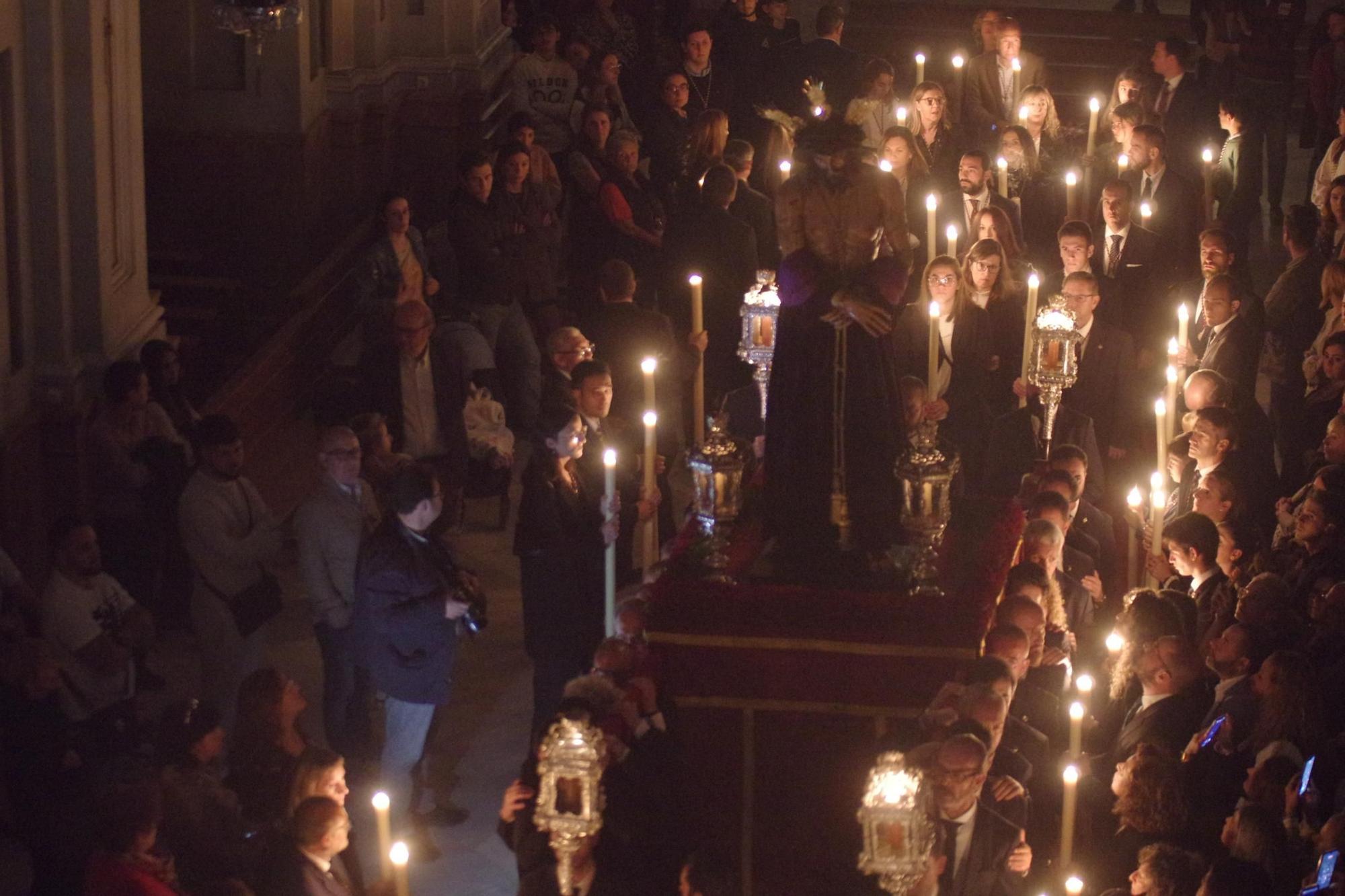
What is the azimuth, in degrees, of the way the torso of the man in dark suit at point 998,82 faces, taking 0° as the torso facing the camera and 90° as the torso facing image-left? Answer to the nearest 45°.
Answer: approximately 0°

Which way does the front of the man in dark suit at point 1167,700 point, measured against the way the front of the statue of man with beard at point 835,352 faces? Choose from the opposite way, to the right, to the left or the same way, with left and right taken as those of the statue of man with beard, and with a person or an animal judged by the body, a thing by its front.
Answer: to the right

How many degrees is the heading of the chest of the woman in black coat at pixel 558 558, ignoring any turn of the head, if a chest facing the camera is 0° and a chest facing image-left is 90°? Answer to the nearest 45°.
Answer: approximately 315°

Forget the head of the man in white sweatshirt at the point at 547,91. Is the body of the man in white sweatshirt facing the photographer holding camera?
yes

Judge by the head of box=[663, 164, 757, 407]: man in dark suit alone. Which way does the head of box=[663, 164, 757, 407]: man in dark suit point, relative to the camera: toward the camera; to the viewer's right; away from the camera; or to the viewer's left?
away from the camera

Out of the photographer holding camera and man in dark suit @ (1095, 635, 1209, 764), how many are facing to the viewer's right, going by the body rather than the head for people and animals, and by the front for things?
1

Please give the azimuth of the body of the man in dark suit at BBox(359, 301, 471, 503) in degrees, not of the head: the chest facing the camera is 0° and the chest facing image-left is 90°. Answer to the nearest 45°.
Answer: approximately 0°

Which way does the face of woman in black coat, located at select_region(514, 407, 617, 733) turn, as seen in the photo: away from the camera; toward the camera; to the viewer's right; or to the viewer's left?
to the viewer's right

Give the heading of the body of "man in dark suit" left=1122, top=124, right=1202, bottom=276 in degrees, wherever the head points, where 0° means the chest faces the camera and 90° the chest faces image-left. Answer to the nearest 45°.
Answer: approximately 45°
